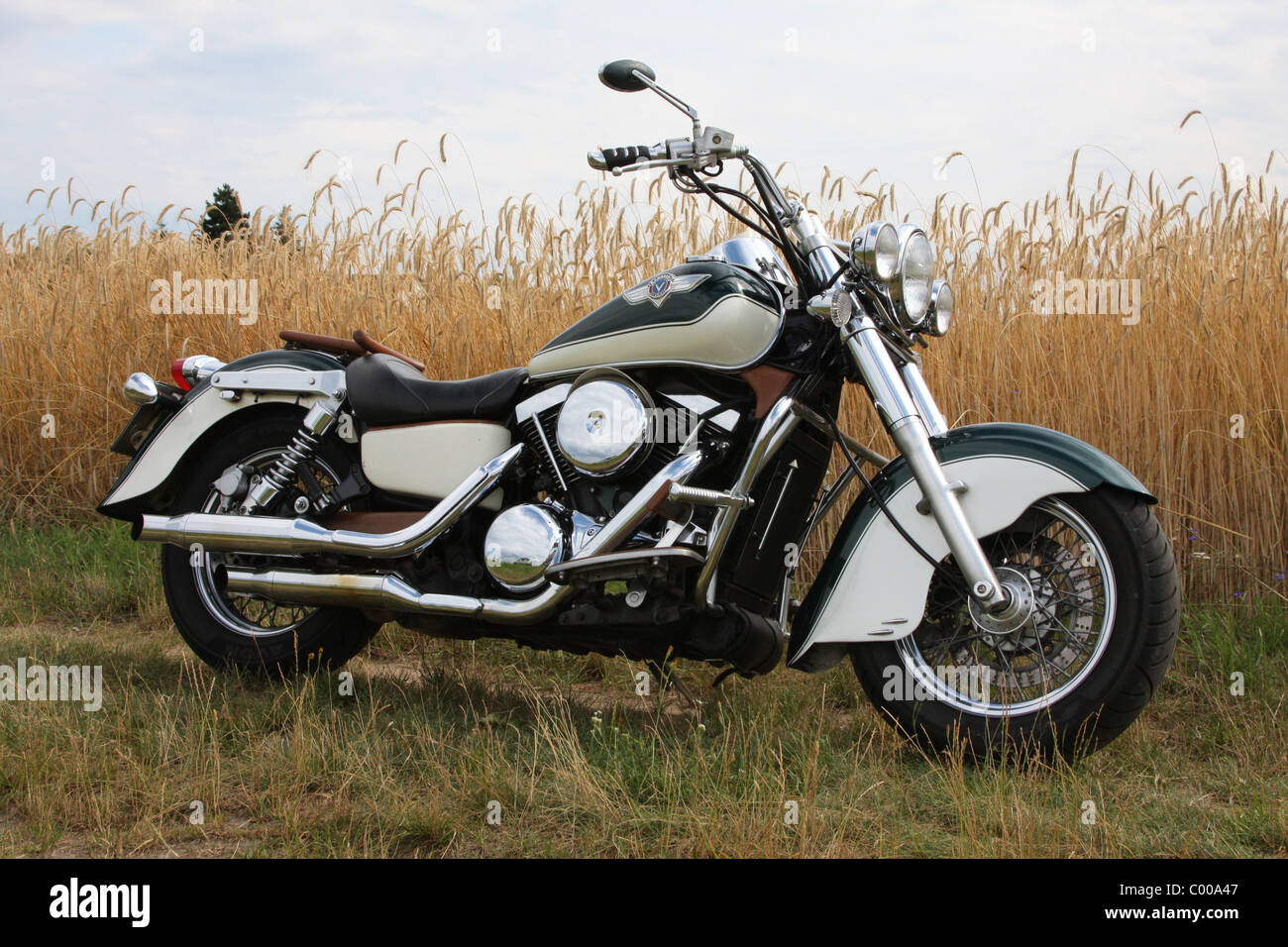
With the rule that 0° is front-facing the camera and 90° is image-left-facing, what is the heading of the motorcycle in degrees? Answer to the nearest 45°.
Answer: approximately 315°
